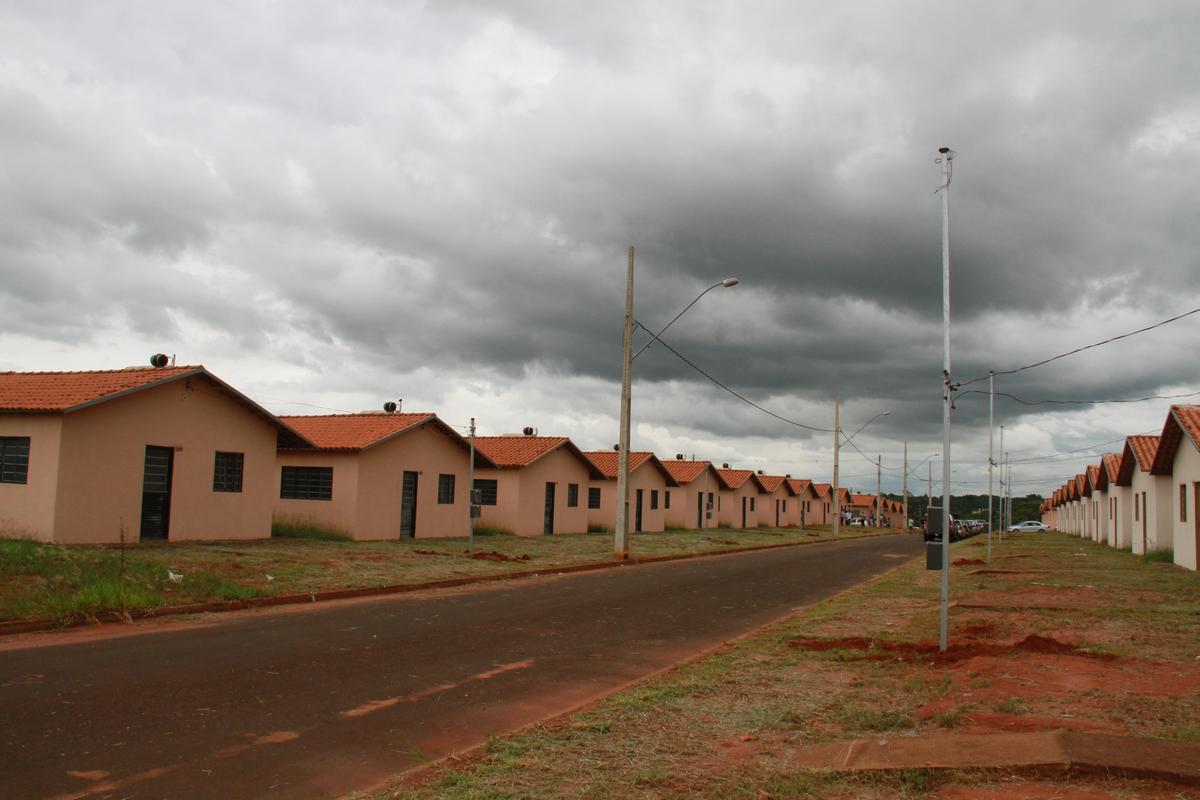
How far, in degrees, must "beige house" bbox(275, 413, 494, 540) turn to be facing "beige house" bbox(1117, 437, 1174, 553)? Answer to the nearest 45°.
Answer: approximately 45° to its left

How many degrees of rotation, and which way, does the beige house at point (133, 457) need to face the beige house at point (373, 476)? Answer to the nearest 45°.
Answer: approximately 90° to its left

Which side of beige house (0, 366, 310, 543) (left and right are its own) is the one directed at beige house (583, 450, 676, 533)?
left

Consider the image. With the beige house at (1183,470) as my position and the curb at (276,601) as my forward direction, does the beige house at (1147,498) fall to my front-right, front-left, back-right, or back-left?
back-right

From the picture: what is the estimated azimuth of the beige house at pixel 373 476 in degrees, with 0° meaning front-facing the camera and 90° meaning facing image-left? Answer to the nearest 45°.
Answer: approximately 315°

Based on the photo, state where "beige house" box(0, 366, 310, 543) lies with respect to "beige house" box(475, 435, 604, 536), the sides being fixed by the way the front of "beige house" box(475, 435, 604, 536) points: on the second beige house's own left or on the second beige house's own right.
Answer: on the second beige house's own right

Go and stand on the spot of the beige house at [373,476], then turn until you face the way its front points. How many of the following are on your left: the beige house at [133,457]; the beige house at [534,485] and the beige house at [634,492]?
2

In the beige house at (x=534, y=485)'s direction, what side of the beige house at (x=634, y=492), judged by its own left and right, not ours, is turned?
right
